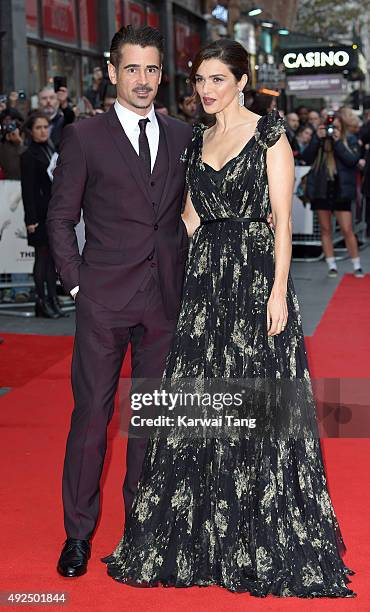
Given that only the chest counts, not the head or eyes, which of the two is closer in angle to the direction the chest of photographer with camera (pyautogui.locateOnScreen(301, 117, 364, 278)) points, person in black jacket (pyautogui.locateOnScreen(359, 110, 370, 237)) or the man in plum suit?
the man in plum suit

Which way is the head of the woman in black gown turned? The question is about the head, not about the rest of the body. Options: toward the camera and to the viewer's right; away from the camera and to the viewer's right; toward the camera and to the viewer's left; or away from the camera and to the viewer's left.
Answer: toward the camera and to the viewer's left

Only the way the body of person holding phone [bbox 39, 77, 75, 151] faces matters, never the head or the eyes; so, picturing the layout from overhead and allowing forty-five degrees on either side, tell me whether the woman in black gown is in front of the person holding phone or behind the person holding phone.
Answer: in front

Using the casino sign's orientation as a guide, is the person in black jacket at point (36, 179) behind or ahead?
ahead

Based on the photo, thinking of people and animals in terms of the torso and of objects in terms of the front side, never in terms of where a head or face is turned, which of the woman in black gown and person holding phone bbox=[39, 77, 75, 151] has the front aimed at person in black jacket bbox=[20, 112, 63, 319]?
the person holding phone

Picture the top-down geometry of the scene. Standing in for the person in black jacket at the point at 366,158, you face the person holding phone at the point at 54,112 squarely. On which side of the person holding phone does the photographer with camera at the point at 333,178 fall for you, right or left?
left

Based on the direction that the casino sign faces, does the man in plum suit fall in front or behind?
in front

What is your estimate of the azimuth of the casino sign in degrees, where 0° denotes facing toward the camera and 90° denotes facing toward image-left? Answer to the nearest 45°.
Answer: approximately 0°

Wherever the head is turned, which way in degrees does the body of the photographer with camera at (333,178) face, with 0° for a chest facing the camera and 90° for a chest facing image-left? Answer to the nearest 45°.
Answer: approximately 0°
